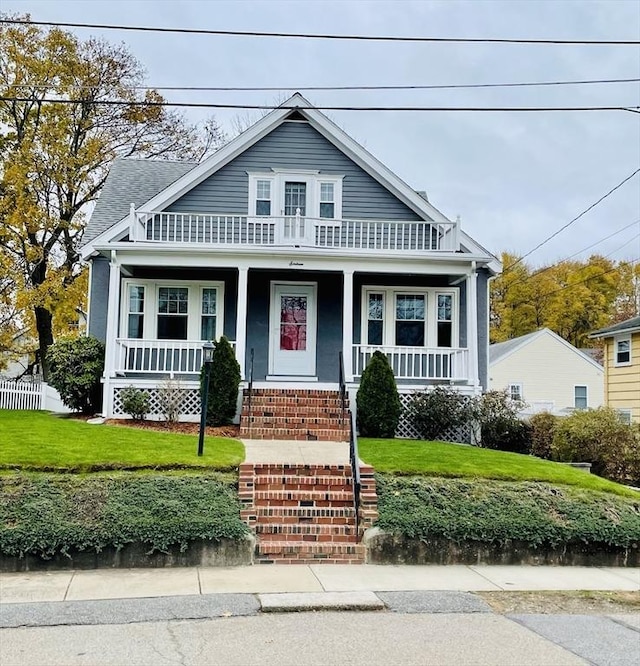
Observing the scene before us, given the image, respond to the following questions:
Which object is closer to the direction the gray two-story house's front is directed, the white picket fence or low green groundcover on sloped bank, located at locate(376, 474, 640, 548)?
the low green groundcover on sloped bank

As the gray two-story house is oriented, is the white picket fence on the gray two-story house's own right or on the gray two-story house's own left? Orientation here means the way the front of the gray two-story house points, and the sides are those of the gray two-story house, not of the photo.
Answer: on the gray two-story house's own right

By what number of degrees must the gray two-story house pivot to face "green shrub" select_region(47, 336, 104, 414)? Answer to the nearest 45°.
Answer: approximately 90° to its right

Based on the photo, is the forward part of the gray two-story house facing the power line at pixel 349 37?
yes

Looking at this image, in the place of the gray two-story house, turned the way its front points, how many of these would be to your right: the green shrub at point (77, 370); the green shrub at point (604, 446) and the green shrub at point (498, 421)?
1

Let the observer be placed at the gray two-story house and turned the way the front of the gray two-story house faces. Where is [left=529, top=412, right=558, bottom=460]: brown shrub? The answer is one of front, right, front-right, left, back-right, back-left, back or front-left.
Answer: left

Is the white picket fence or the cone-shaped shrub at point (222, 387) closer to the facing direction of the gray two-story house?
the cone-shaped shrub

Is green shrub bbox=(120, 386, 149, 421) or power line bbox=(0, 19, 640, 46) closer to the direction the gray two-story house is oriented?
the power line

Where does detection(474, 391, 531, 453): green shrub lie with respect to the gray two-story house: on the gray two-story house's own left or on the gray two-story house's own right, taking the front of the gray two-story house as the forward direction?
on the gray two-story house's own left

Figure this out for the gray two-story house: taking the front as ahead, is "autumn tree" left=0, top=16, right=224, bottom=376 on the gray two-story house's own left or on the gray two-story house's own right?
on the gray two-story house's own right

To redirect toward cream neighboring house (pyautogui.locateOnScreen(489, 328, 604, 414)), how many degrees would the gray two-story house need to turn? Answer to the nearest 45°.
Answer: approximately 135° to its left

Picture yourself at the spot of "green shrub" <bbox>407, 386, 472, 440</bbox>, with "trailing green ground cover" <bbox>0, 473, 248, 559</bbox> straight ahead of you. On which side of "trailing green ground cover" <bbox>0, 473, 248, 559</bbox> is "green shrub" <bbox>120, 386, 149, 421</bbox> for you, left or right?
right

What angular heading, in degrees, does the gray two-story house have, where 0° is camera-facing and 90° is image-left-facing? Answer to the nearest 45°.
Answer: approximately 0°
